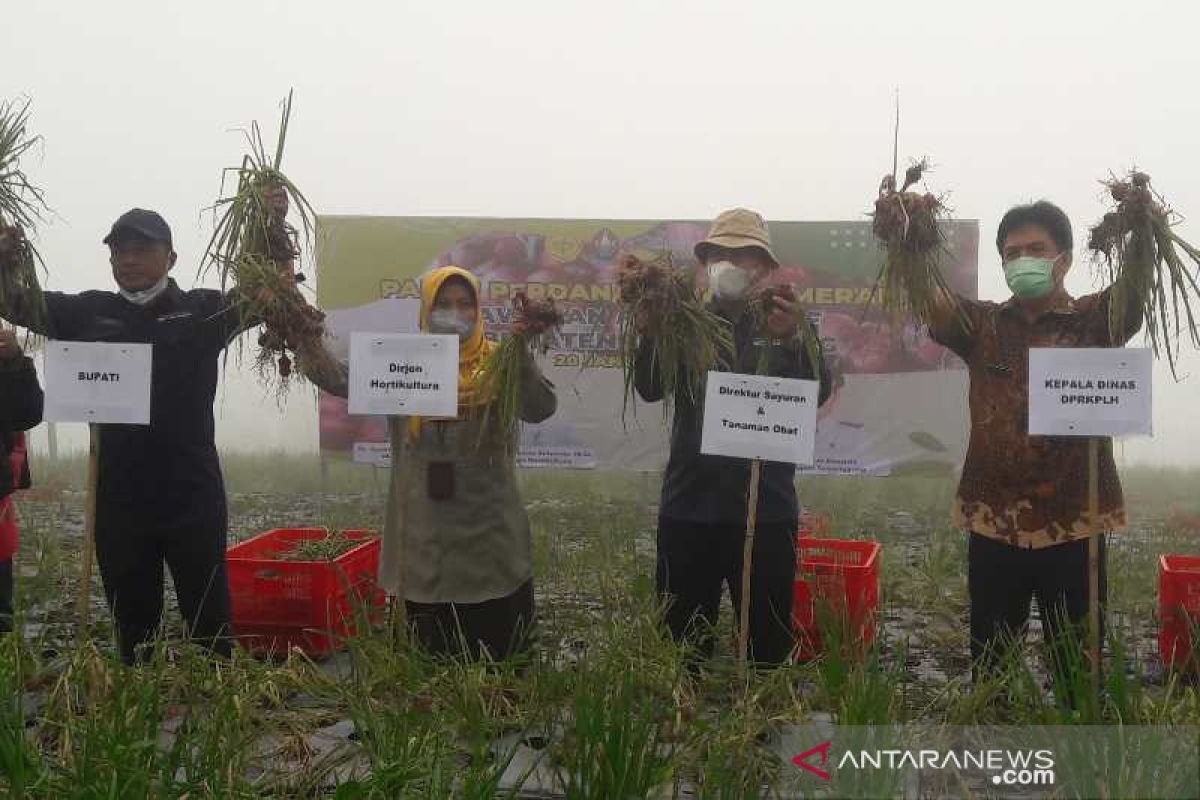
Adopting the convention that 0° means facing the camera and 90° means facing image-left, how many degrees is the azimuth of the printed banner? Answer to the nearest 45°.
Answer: approximately 0°

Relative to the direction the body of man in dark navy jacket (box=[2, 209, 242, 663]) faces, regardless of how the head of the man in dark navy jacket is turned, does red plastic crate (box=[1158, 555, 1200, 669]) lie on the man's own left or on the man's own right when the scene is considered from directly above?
on the man's own left

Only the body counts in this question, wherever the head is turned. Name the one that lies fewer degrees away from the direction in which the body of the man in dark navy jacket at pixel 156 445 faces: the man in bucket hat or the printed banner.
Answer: the man in bucket hat

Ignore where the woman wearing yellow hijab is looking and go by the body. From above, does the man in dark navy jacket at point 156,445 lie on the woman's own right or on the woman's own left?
on the woman's own right
